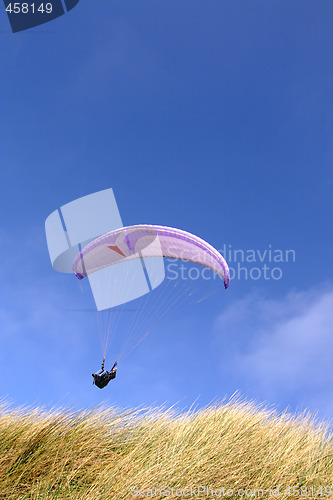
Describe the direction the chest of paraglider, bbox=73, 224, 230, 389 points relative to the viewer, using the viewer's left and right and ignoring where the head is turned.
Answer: facing the viewer and to the right of the viewer
